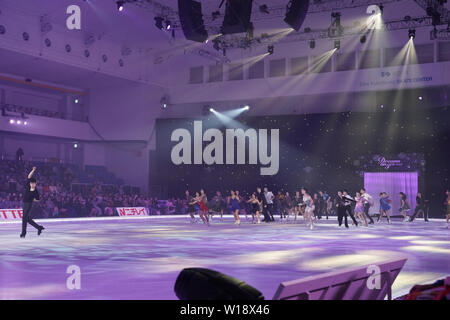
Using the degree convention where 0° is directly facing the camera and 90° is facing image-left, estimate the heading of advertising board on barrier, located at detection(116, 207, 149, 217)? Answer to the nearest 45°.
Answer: approximately 0°

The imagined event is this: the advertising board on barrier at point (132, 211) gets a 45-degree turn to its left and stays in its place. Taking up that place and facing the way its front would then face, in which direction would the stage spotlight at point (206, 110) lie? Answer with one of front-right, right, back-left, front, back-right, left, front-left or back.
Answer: left

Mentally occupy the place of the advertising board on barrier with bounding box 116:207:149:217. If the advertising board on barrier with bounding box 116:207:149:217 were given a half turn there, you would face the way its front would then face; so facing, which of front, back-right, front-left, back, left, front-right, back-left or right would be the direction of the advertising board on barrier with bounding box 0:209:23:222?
back-left
